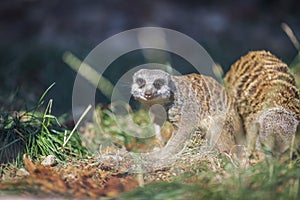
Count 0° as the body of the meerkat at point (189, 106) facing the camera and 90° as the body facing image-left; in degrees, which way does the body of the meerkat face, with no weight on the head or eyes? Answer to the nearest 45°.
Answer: approximately 90°

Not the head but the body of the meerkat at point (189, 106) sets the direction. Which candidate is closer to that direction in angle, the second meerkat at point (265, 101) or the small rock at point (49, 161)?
the small rock

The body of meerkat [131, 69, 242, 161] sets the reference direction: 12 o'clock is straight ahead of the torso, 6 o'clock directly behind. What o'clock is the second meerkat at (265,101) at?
The second meerkat is roughly at 6 o'clock from the meerkat.

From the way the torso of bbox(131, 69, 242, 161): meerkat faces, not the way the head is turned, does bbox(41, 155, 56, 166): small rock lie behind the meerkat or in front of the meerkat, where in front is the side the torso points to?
in front
